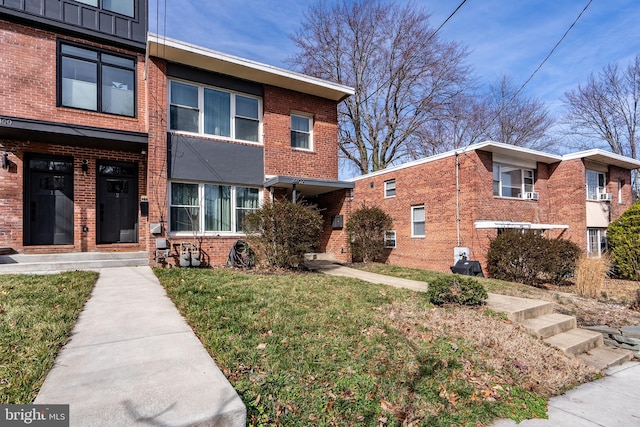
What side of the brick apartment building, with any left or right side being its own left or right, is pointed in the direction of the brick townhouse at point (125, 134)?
right

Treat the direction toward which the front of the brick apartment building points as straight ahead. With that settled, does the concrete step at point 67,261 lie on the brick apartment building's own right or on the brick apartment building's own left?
on the brick apartment building's own right

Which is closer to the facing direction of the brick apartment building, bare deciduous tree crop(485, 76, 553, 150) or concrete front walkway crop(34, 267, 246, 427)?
the concrete front walkway

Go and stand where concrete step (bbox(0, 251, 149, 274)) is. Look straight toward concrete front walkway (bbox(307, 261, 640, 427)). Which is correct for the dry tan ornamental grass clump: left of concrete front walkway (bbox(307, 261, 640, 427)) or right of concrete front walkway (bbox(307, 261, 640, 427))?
left

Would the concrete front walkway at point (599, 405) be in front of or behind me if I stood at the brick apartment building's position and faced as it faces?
in front

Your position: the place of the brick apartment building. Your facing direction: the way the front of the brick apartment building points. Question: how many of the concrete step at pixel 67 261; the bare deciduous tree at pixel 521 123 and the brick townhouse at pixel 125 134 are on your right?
2

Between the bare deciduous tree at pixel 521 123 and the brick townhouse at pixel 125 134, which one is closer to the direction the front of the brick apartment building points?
the brick townhouse

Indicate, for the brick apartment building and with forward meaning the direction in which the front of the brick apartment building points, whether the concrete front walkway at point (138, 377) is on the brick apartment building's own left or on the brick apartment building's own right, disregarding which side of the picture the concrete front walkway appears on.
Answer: on the brick apartment building's own right

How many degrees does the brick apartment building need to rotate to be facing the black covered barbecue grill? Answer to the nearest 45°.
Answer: approximately 45° to its right
